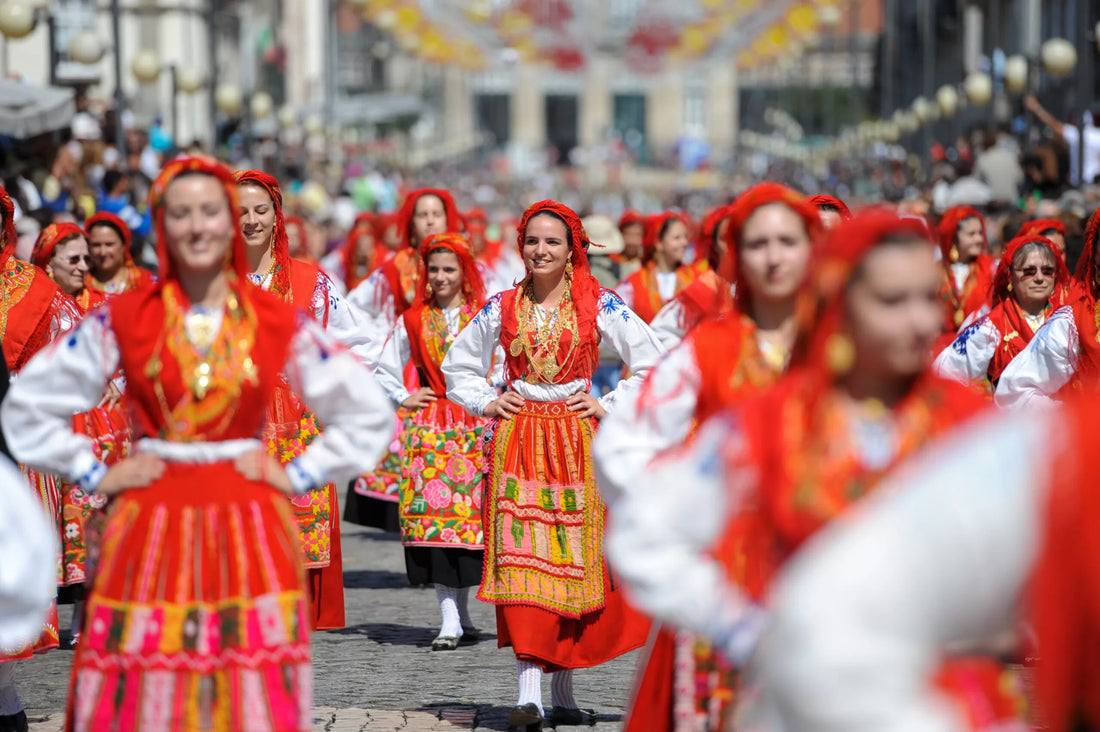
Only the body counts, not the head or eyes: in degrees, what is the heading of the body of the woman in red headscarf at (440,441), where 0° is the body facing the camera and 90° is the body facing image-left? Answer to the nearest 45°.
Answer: approximately 0°

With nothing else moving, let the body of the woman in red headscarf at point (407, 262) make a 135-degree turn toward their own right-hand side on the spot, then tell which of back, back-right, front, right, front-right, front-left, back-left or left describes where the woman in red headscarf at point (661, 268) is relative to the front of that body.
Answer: right

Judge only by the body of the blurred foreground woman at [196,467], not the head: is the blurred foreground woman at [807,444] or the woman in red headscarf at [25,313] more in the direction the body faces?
the blurred foreground woman

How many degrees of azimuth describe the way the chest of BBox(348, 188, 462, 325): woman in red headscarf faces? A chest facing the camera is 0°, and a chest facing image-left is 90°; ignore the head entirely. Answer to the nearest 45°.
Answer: approximately 0°

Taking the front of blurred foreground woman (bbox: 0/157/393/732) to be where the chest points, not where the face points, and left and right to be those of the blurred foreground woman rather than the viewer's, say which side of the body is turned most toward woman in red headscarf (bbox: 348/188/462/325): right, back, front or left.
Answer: back

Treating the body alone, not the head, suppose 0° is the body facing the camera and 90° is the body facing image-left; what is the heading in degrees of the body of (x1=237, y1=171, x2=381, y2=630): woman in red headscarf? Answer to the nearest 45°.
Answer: approximately 45°

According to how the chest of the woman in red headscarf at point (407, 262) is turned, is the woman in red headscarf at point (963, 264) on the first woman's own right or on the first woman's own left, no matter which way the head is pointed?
on the first woman's own left
